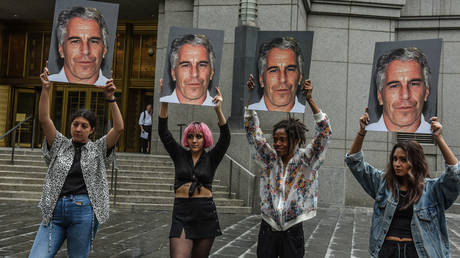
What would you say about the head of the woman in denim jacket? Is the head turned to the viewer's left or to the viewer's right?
to the viewer's left

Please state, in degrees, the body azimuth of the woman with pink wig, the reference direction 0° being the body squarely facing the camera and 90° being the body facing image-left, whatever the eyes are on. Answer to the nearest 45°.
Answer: approximately 0°

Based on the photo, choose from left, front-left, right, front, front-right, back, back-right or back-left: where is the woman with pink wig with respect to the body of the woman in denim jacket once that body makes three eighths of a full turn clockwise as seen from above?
front-left

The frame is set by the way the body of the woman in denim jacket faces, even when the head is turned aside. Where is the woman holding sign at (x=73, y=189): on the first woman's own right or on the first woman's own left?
on the first woman's own right

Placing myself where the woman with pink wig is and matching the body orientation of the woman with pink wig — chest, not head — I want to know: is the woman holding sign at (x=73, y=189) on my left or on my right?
on my right
